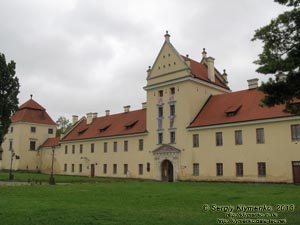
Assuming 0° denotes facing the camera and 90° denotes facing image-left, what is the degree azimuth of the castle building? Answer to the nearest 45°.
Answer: approximately 45°

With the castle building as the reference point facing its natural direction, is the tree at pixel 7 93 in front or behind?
in front

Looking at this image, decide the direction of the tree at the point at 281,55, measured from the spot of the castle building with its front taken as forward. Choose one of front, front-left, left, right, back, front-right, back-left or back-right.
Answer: front-left

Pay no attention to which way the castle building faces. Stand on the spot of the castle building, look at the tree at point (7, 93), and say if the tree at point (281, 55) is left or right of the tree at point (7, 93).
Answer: left

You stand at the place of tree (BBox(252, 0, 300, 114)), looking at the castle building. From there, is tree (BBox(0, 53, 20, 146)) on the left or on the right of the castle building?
left
